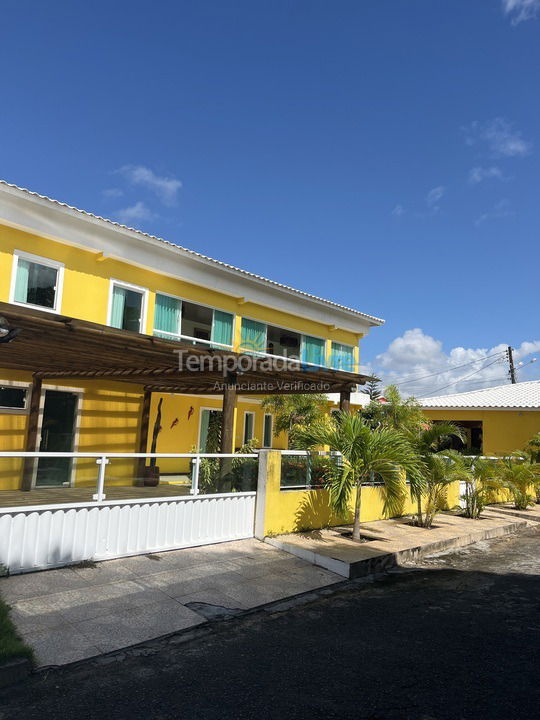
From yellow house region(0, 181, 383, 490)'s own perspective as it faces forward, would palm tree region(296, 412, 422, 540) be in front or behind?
in front

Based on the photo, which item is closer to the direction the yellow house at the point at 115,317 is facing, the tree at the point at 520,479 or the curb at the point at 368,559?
the curb

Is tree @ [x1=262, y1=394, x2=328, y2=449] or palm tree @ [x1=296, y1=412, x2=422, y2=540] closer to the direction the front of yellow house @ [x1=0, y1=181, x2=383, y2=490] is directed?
the palm tree

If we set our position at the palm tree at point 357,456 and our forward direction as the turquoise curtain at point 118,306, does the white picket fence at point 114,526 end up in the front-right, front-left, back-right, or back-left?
front-left

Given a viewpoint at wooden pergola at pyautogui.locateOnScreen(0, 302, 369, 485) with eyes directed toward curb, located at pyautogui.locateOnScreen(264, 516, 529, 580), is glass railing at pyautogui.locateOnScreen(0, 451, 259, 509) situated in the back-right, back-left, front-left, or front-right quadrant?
front-right

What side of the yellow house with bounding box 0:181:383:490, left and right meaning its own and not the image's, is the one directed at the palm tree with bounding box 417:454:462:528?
front

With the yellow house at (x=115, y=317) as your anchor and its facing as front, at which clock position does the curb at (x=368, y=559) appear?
The curb is roughly at 12 o'clock from the yellow house.

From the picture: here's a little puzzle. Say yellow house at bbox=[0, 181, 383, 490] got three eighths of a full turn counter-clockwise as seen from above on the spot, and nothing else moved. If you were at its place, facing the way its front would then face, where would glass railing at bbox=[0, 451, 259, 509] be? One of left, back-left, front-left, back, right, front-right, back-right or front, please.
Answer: back

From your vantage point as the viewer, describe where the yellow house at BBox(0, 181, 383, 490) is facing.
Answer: facing the viewer and to the right of the viewer

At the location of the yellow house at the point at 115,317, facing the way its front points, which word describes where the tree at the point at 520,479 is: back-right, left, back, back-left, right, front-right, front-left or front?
front-left

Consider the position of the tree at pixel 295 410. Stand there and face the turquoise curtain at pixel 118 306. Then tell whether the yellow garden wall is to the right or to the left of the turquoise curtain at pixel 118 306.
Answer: left

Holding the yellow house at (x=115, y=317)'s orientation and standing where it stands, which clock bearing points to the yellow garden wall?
The yellow garden wall is roughly at 12 o'clock from the yellow house.

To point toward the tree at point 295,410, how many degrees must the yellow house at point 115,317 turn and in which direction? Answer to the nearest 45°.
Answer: approximately 90° to its left
